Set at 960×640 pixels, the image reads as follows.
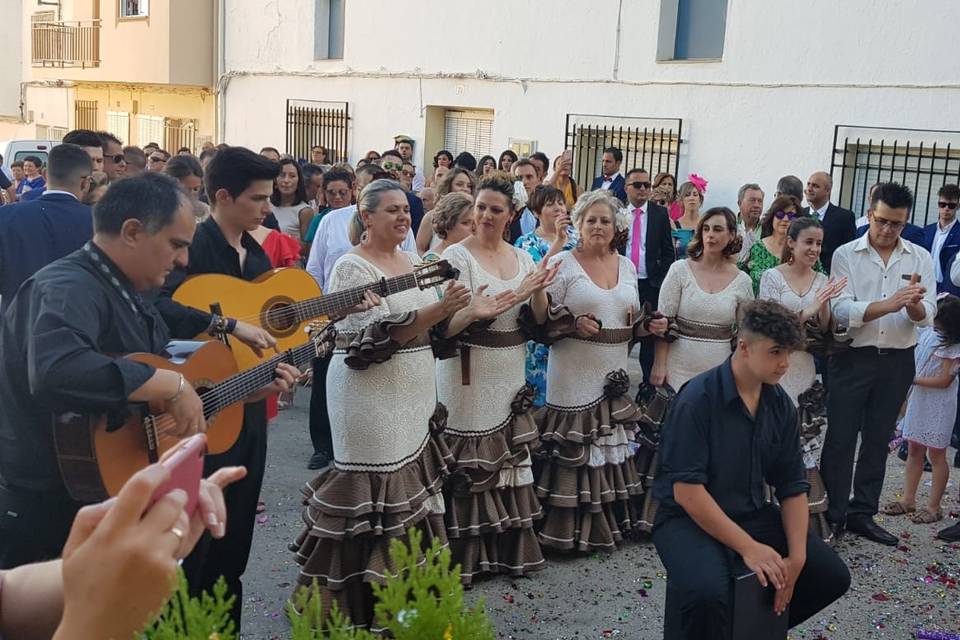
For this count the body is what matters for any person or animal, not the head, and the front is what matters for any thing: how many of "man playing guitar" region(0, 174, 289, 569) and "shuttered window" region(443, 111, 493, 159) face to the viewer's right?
1

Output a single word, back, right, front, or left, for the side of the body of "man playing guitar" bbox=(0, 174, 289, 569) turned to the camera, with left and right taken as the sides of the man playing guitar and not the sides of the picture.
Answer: right

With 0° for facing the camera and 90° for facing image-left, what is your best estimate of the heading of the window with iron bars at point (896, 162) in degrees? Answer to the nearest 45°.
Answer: approximately 0°

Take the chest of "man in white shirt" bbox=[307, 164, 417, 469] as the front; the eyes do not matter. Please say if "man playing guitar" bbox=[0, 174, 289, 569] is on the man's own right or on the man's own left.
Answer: on the man's own right

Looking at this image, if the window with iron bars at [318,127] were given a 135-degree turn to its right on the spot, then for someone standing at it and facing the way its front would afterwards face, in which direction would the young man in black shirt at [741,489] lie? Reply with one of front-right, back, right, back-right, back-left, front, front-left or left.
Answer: back-left

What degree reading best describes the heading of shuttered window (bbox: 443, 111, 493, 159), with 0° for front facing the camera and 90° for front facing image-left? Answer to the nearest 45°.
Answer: approximately 0°

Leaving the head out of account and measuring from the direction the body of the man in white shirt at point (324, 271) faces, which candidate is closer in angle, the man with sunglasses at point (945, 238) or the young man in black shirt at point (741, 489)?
the young man in black shirt

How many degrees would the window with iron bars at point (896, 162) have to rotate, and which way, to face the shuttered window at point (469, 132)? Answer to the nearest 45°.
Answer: approximately 135° to its right

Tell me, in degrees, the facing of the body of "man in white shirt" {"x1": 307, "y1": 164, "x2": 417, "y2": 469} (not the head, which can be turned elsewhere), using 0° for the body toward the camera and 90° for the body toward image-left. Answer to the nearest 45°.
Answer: approximately 315°
